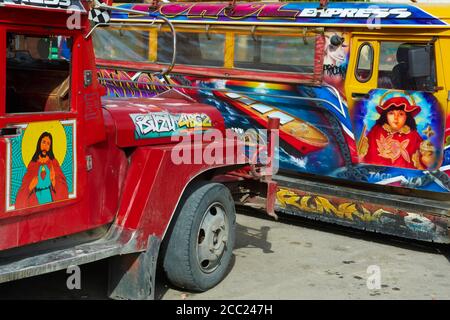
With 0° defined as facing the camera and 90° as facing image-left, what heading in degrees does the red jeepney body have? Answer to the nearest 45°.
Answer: approximately 225°
